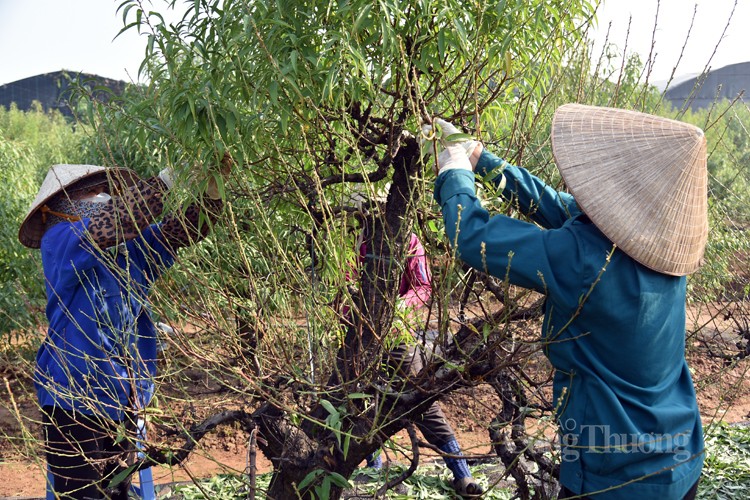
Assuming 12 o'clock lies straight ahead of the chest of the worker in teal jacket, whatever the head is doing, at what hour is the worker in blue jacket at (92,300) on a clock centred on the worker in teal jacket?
The worker in blue jacket is roughly at 11 o'clock from the worker in teal jacket.

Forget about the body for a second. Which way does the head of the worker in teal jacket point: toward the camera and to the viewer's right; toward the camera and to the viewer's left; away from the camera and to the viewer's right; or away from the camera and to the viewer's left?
away from the camera and to the viewer's left

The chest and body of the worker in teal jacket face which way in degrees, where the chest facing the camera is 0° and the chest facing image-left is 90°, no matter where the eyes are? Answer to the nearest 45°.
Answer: approximately 135°
